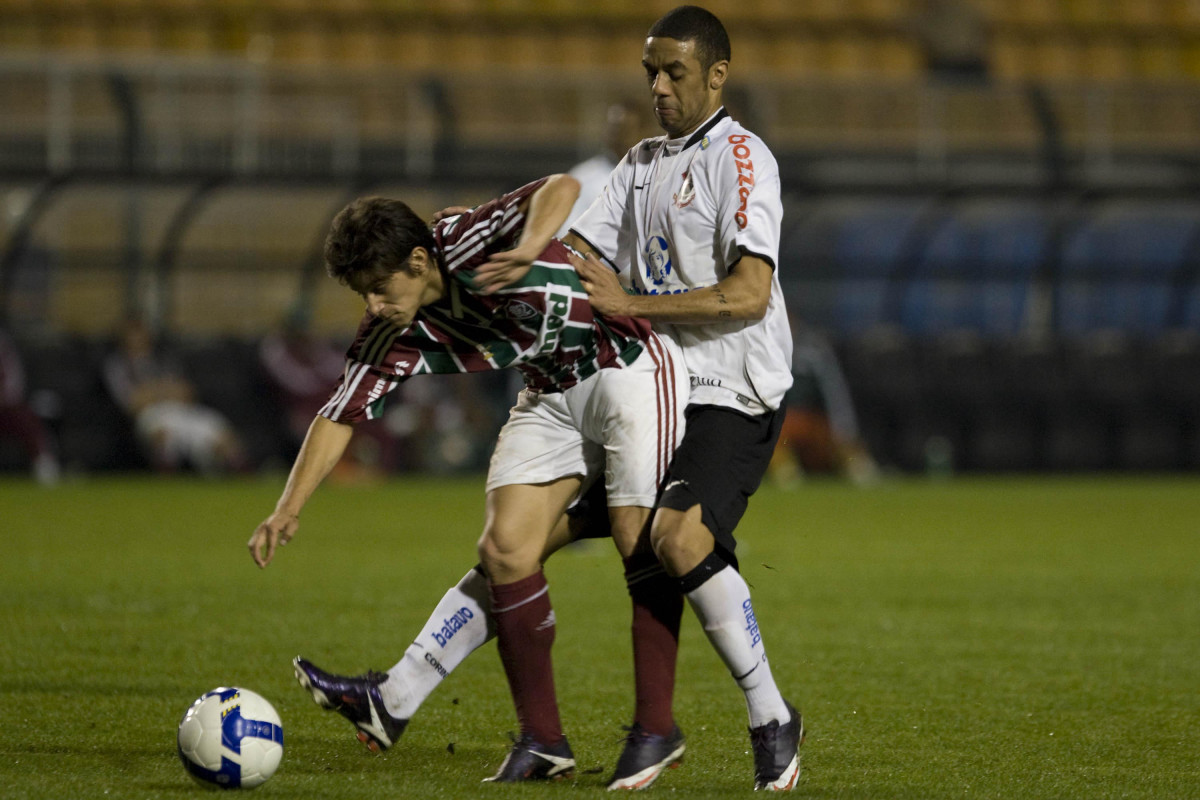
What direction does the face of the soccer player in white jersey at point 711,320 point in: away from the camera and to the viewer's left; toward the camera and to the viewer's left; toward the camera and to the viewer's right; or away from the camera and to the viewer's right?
toward the camera and to the viewer's left

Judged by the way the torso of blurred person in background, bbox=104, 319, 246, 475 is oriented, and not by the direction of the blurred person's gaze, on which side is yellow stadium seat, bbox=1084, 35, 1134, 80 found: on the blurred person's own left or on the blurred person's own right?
on the blurred person's own left

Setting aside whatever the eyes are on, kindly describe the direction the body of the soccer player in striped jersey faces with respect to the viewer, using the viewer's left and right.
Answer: facing the viewer and to the left of the viewer

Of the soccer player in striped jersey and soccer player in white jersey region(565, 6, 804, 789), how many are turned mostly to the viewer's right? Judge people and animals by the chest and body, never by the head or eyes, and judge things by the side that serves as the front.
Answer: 0

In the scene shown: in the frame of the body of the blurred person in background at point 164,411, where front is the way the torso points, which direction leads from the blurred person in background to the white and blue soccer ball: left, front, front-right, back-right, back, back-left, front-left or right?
front-right

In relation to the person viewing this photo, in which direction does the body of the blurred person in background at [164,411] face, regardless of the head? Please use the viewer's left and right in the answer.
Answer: facing the viewer and to the right of the viewer

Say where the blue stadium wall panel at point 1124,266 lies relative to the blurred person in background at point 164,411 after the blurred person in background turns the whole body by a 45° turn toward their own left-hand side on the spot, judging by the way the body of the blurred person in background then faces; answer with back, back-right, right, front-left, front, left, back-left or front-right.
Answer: front

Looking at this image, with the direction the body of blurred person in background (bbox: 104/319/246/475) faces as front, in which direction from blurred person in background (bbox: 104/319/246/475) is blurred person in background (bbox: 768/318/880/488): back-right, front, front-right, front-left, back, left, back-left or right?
front-left

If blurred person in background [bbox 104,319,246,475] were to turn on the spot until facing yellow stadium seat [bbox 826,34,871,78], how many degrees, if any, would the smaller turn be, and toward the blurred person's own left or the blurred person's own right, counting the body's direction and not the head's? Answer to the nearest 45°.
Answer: approximately 90° to the blurred person's own left

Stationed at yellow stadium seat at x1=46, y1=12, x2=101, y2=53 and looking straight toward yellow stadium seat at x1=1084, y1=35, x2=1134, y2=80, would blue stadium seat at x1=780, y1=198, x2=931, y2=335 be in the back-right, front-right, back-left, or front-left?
front-right

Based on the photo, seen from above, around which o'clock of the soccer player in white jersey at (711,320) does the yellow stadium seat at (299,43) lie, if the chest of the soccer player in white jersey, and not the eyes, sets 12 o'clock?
The yellow stadium seat is roughly at 4 o'clock from the soccer player in white jersey.

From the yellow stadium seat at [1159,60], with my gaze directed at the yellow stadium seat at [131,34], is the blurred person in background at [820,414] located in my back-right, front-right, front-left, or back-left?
front-left

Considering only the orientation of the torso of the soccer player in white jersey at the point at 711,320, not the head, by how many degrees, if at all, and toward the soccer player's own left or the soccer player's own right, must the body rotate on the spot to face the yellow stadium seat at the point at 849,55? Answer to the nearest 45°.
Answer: approximately 135° to the soccer player's own right

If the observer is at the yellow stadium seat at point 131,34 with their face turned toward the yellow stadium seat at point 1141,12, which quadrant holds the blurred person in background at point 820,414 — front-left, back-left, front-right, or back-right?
front-right
